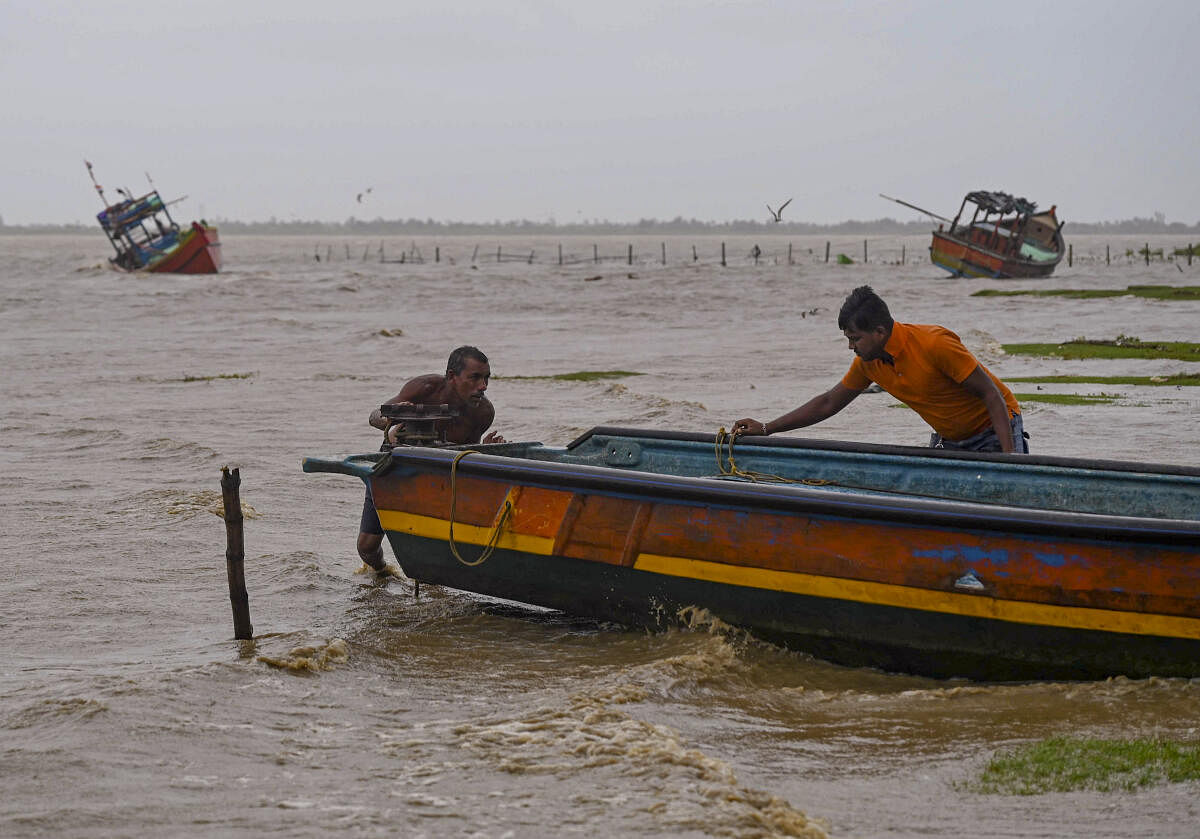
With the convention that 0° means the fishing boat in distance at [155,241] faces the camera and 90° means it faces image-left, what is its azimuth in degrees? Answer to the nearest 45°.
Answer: approximately 315°

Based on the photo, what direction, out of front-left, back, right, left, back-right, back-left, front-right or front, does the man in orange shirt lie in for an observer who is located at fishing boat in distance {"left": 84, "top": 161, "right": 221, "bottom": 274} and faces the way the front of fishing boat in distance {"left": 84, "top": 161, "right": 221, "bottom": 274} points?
front-right

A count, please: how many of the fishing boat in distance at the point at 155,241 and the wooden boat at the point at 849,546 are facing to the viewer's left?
1

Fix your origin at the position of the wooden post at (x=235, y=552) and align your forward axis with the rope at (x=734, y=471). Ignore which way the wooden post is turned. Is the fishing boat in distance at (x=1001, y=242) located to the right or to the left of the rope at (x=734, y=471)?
left

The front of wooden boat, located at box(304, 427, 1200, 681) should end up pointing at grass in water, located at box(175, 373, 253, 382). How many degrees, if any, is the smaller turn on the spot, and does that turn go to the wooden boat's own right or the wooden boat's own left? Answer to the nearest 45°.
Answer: approximately 45° to the wooden boat's own right

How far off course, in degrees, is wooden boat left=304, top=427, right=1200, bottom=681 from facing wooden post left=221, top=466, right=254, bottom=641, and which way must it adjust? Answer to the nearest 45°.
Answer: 0° — it already faces it

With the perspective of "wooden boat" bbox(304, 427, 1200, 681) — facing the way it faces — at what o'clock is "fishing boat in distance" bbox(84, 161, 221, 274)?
The fishing boat in distance is roughly at 2 o'clock from the wooden boat.

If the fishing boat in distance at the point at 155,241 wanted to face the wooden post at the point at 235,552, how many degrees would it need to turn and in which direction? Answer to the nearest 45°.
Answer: approximately 45° to its right

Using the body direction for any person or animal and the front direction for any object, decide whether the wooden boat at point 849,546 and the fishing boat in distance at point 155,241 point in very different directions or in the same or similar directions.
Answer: very different directions

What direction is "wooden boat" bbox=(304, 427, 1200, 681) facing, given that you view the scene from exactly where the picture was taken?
facing to the left of the viewer
